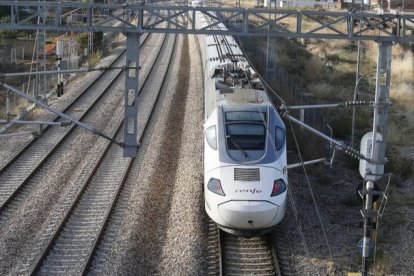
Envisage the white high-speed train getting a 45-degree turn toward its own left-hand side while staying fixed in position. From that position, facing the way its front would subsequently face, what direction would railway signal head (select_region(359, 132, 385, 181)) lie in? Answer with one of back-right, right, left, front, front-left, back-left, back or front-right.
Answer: front

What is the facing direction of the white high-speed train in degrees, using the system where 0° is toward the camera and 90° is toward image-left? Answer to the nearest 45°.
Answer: approximately 0°

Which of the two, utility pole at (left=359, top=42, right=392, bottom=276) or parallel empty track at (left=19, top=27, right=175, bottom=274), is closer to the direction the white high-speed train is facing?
the utility pole
